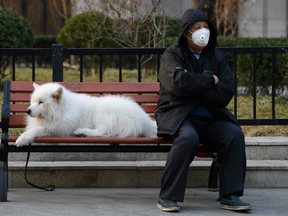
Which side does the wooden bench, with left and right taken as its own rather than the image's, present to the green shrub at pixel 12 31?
back

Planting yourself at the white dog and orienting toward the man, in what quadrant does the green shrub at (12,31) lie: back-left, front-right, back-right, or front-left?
back-left

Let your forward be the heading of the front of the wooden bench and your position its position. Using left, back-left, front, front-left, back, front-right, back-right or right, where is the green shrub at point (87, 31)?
back

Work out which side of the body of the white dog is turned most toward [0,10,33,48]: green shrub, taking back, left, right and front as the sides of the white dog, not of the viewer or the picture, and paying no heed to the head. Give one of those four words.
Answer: right

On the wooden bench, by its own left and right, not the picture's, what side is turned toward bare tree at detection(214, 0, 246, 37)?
back

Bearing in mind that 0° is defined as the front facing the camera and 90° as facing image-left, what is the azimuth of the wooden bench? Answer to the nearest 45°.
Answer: approximately 0°

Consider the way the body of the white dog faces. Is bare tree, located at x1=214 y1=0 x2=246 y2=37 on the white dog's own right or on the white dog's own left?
on the white dog's own right

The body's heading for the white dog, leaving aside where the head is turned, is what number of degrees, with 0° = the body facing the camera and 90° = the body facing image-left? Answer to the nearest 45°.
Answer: approximately 90°
